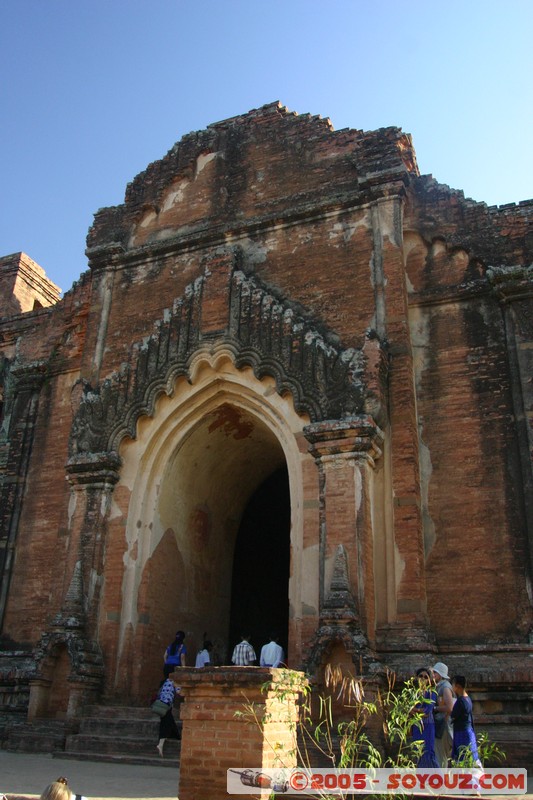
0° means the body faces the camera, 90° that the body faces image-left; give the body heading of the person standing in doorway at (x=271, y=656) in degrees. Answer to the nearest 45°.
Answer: approximately 180°

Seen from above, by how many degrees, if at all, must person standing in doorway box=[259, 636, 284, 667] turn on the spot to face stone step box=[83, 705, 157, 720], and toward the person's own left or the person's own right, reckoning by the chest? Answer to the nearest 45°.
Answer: approximately 90° to the person's own left

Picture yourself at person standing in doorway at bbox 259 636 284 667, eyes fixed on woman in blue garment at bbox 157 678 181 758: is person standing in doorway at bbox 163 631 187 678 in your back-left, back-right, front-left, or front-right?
front-right

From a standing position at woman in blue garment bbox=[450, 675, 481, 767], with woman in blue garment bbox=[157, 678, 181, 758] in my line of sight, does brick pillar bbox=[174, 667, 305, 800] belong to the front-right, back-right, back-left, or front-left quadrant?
front-left

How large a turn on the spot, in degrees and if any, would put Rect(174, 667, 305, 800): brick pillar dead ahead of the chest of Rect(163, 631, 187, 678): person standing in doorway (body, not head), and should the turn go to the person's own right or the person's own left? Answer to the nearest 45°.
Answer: approximately 180°

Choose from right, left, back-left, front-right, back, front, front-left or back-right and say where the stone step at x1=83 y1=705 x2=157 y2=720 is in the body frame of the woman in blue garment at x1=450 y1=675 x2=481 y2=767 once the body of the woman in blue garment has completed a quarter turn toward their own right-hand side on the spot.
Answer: front-left

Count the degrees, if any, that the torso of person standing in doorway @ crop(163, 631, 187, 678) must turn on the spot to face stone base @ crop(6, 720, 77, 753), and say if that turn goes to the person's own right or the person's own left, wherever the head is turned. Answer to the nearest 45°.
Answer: approximately 90° to the person's own left

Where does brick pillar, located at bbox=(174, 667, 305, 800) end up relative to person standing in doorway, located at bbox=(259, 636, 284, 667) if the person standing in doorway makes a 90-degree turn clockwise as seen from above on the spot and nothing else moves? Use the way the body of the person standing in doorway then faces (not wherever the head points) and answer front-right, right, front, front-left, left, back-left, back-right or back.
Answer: right
